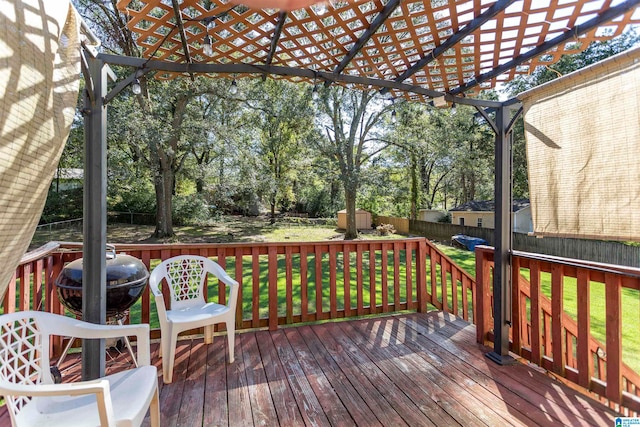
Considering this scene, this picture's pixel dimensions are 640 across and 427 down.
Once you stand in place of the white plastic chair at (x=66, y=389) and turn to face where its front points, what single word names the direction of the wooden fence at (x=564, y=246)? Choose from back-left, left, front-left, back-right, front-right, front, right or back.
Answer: front-left

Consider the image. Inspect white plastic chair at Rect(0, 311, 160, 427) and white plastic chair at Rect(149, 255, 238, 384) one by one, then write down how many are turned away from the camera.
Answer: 0

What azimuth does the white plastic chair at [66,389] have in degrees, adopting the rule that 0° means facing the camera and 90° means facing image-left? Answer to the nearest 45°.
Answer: approximately 315°

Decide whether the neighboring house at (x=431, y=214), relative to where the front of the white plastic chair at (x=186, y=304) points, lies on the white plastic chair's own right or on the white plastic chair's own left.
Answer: on the white plastic chair's own left

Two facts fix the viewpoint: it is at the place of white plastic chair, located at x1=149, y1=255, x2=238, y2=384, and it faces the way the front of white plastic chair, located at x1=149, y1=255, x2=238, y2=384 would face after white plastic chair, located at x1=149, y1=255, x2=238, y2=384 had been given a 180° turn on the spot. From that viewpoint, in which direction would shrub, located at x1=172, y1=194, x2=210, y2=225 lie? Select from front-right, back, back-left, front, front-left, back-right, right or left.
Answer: front-right

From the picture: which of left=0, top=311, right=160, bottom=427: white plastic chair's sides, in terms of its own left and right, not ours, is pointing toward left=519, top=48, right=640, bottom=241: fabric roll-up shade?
front

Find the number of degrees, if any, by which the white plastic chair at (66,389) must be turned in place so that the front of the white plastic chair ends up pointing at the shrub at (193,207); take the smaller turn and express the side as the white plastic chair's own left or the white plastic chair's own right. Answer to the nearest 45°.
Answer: approximately 135° to the white plastic chair's own left

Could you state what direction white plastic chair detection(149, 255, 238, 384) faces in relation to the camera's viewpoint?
facing the viewer and to the right of the viewer
